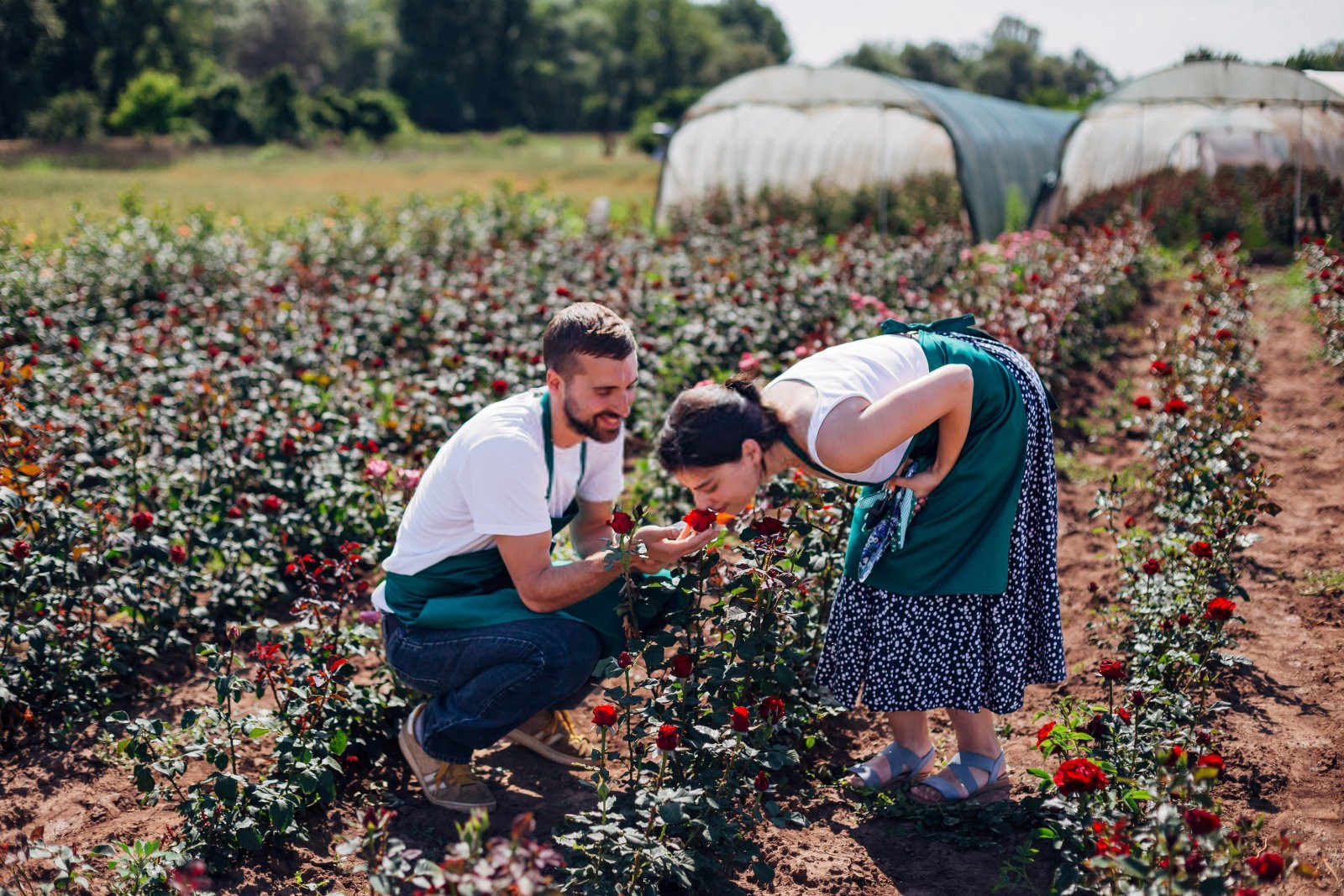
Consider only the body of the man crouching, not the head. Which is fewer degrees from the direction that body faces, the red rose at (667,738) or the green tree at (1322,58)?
the red rose

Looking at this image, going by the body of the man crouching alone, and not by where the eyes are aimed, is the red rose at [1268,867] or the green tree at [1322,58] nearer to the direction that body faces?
the red rose

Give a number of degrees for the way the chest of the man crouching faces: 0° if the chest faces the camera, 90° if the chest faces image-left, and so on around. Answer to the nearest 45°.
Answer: approximately 315°

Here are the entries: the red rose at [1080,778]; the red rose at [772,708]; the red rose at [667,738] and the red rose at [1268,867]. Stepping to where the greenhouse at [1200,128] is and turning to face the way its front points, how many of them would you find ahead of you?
4

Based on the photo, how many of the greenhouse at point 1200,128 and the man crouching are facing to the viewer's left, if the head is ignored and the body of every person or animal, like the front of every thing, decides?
0

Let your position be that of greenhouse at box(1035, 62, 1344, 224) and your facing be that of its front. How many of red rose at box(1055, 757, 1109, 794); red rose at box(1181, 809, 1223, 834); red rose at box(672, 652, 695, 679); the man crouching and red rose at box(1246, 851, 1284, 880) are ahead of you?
5

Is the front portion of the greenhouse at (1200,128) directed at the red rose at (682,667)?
yes

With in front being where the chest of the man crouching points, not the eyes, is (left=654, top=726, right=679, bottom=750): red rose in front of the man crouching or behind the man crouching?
in front

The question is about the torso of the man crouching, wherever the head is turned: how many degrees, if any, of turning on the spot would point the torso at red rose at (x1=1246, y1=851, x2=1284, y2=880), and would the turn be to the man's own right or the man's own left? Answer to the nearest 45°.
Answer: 0° — they already face it

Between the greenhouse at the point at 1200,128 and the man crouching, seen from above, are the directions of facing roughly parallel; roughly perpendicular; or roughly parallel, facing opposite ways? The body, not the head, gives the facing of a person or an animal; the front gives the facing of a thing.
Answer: roughly perpendicular

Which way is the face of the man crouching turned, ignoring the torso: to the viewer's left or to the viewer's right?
to the viewer's right

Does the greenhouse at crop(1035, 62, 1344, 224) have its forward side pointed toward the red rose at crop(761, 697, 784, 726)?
yes

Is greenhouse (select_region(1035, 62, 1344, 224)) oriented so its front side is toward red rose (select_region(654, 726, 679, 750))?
yes

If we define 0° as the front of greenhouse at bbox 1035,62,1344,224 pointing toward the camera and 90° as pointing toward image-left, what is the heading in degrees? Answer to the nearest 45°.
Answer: approximately 0°

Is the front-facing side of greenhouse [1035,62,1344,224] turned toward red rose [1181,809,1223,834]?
yes

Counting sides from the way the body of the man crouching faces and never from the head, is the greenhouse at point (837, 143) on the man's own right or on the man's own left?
on the man's own left
